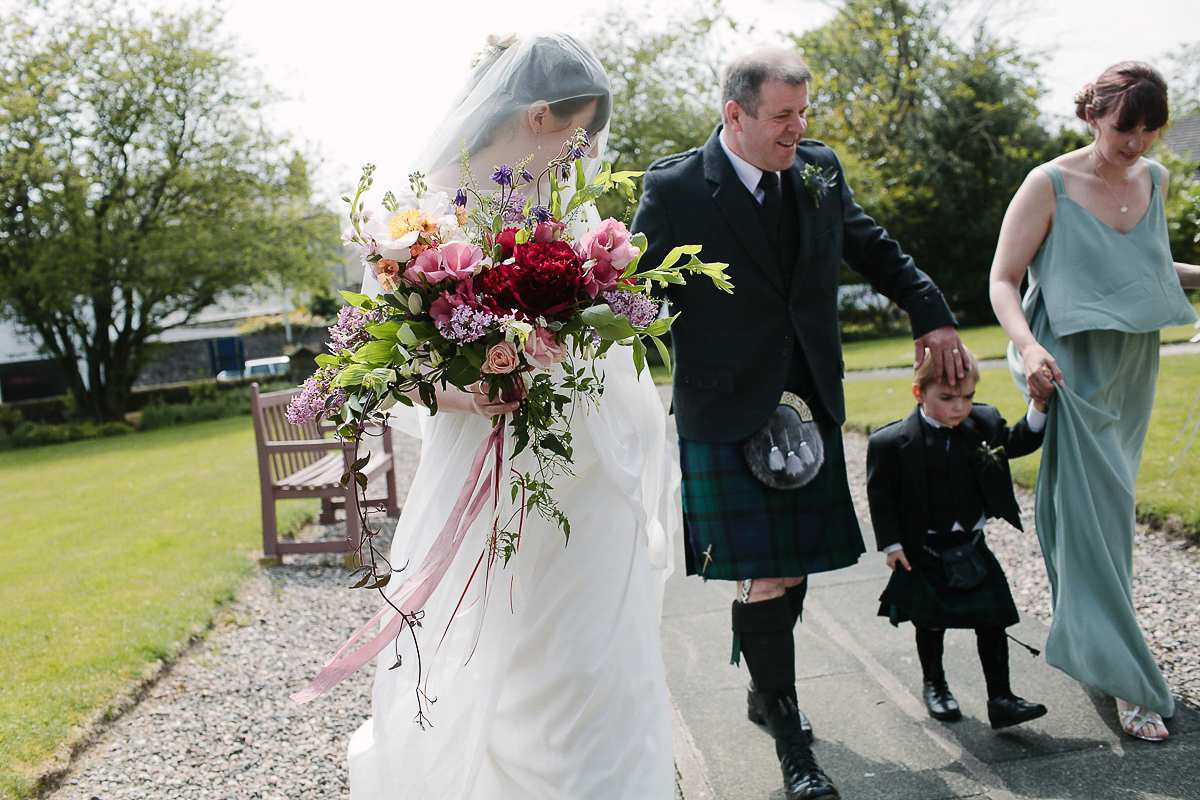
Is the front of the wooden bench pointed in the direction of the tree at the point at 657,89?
no

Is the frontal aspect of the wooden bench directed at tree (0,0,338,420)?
no

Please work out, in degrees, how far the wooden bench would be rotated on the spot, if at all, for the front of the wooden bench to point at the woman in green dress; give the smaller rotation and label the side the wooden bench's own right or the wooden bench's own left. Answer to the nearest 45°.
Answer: approximately 45° to the wooden bench's own right

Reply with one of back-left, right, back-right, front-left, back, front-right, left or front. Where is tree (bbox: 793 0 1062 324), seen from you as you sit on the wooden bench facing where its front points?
front-left

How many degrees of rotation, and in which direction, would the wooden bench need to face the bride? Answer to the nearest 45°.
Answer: approximately 90° to its right

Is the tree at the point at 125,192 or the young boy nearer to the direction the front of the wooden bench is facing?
the young boy

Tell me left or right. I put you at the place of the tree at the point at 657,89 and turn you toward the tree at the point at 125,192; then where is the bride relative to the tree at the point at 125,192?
left

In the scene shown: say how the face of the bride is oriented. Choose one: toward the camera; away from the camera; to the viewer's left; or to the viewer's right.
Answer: to the viewer's right

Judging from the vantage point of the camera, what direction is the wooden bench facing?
facing to the right of the viewer

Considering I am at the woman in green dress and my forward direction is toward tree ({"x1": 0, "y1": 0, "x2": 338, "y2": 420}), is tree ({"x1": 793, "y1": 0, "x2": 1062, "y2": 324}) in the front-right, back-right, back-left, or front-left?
front-right

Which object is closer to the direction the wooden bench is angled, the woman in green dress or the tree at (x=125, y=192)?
the woman in green dress
